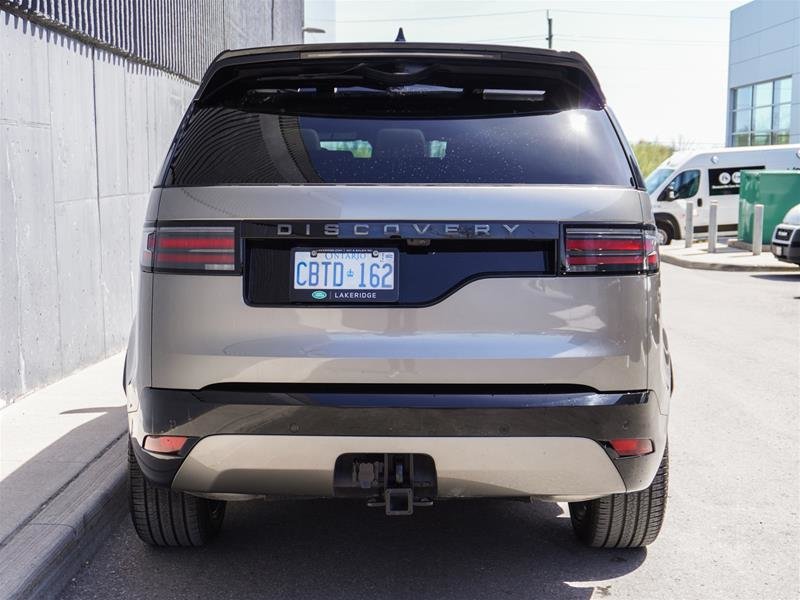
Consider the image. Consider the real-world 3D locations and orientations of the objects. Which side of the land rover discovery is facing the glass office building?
front

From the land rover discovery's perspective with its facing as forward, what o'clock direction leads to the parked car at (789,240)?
The parked car is roughly at 1 o'clock from the land rover discovery.

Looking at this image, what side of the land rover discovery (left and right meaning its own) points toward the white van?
front

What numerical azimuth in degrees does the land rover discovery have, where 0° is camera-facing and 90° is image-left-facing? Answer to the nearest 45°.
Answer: approximately 180°

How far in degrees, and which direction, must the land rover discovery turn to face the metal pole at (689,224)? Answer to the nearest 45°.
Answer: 0° — it already faces it

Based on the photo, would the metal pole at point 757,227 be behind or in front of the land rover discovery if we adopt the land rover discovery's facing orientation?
in front
